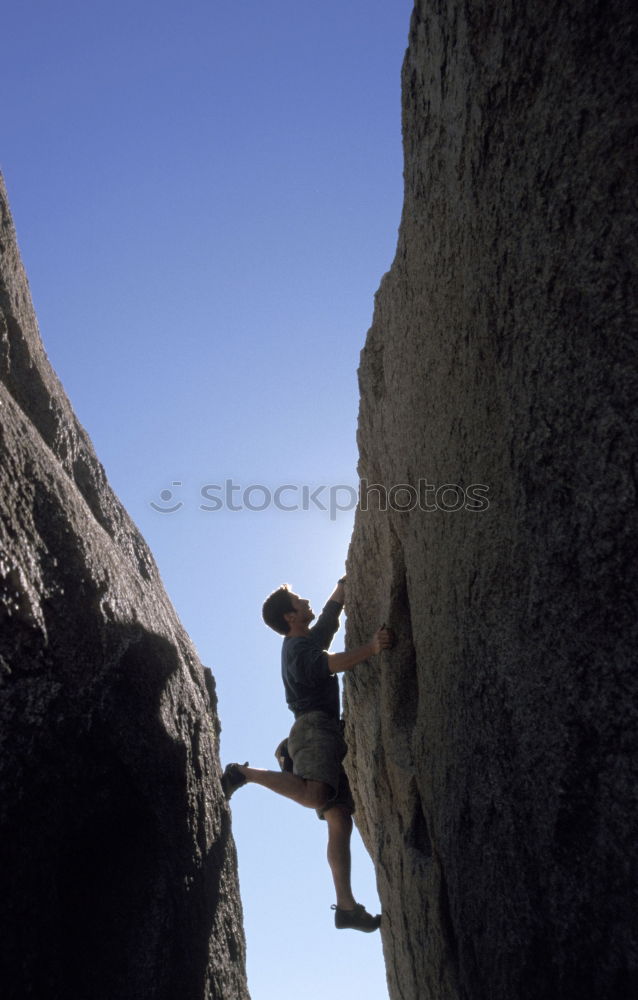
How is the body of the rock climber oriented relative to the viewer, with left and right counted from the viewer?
facing to the right of the viewer

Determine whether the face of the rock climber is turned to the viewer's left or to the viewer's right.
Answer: to the viewer's right
